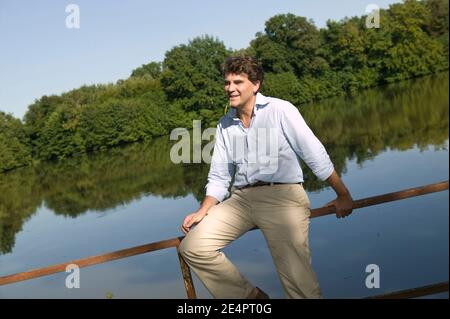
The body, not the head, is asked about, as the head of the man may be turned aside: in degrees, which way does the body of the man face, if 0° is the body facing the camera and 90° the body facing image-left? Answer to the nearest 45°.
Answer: approximately 45°
